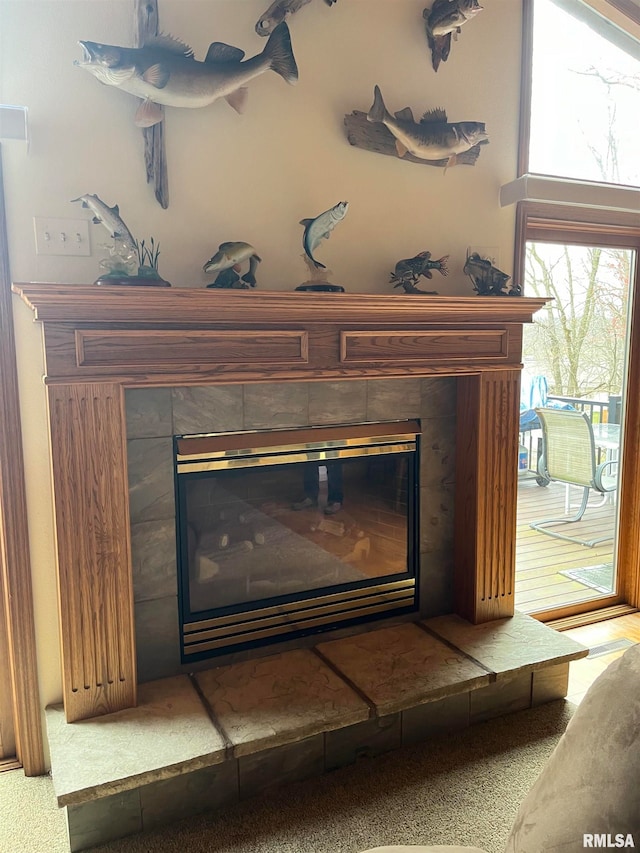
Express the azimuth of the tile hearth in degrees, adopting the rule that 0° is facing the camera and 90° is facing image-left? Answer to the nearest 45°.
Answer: approximately 315°

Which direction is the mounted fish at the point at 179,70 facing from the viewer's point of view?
to the viewer's left

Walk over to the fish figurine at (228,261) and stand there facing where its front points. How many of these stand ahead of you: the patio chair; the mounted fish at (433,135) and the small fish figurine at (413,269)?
0

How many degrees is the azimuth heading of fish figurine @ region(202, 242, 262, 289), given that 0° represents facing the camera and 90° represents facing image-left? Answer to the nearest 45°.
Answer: approximately 90°

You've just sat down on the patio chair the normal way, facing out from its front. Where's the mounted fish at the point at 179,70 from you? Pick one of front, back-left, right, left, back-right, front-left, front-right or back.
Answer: back

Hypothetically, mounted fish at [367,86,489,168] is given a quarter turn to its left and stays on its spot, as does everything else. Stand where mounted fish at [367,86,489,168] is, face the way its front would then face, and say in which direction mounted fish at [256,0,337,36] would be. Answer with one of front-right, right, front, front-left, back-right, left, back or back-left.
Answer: back-left

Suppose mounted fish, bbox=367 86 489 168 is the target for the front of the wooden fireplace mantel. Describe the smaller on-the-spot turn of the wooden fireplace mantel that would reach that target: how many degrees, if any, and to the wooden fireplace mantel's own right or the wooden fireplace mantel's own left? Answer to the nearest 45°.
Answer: approximately 90° to the wooden fireplace mantel's own left

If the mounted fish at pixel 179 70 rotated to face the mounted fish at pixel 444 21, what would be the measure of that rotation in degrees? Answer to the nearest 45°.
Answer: approximately 180°

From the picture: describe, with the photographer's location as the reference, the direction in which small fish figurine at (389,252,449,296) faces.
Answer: facing to the left of the viewer

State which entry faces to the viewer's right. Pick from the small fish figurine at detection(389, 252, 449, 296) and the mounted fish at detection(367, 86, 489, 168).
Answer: the mounted fish

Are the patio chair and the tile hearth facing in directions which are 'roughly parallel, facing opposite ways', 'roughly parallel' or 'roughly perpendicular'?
roughly perpendicular

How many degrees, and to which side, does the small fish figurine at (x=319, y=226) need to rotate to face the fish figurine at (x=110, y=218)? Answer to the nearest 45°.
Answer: approximately 135° to its right

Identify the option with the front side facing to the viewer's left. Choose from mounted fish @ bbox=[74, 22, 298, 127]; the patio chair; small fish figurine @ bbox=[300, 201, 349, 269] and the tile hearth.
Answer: the mounted fish

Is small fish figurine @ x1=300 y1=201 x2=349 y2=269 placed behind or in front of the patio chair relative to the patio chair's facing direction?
behind

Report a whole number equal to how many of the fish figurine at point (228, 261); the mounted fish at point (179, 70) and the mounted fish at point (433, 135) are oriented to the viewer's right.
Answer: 1

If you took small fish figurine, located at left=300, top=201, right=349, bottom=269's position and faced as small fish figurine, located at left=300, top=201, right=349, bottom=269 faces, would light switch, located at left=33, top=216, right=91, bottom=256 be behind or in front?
behind
